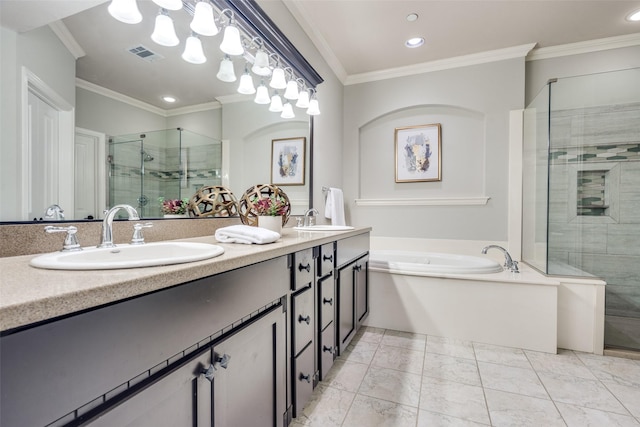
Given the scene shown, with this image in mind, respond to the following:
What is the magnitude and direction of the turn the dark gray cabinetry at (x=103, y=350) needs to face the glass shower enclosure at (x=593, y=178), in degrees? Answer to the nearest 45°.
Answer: approximately 45° to its left

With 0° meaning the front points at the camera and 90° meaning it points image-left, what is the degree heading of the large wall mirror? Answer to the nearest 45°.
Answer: approximately 315°

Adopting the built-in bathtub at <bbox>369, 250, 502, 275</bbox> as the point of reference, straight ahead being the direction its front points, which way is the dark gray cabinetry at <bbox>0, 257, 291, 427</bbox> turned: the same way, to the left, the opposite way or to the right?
to the left

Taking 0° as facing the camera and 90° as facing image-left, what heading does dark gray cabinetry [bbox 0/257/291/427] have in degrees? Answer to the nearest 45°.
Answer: approximately 315°

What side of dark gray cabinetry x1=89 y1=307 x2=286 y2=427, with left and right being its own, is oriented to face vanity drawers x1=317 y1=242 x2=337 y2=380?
left

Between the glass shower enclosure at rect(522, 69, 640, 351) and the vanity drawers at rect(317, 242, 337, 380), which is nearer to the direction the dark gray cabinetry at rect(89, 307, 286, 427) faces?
the glass shower enclosure

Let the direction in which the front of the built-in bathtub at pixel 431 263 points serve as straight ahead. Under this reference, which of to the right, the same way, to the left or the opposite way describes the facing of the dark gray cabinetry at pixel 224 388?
to the left

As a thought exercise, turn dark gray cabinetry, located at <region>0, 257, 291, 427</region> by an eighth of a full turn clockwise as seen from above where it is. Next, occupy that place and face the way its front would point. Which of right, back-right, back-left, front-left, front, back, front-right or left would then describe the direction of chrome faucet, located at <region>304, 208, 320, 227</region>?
back-left

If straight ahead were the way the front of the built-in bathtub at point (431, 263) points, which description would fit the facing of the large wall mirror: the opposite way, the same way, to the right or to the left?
to the left

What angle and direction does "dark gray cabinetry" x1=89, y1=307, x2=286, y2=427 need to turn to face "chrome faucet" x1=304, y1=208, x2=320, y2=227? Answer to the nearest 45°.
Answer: approximately 90° to its left

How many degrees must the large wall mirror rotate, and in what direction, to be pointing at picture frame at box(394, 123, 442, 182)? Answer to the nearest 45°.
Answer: approximately 45° to its left

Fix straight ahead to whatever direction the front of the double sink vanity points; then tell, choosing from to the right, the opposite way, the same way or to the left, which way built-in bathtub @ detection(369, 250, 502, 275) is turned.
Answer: to the right

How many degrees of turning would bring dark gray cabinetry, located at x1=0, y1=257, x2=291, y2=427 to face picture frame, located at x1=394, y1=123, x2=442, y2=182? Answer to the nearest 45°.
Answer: approximately 90° to its left
